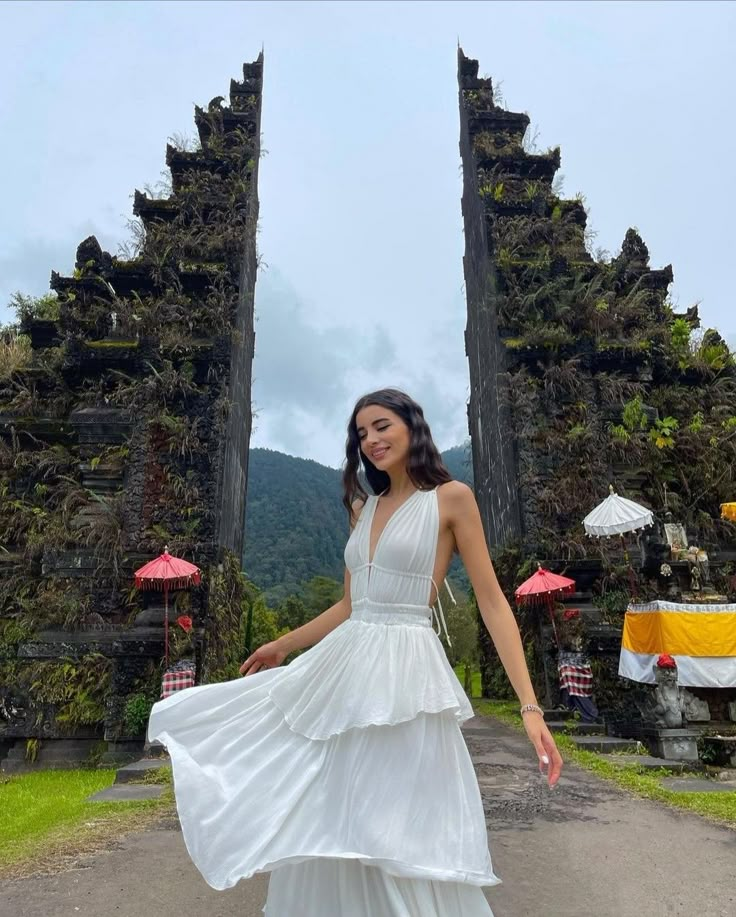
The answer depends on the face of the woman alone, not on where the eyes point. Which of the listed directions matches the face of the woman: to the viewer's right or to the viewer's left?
to the viewer's left

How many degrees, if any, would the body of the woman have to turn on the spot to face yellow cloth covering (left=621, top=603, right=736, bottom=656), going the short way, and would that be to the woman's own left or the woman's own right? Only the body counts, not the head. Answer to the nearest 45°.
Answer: approximately 180°

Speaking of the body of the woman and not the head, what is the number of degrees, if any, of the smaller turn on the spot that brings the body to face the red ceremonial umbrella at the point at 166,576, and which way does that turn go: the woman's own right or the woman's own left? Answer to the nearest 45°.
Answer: approximately 135° to the woman's own right

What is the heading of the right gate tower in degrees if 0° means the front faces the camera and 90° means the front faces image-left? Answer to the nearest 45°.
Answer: approximately 0°

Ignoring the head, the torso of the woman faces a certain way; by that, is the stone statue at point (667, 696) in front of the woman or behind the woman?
behind
